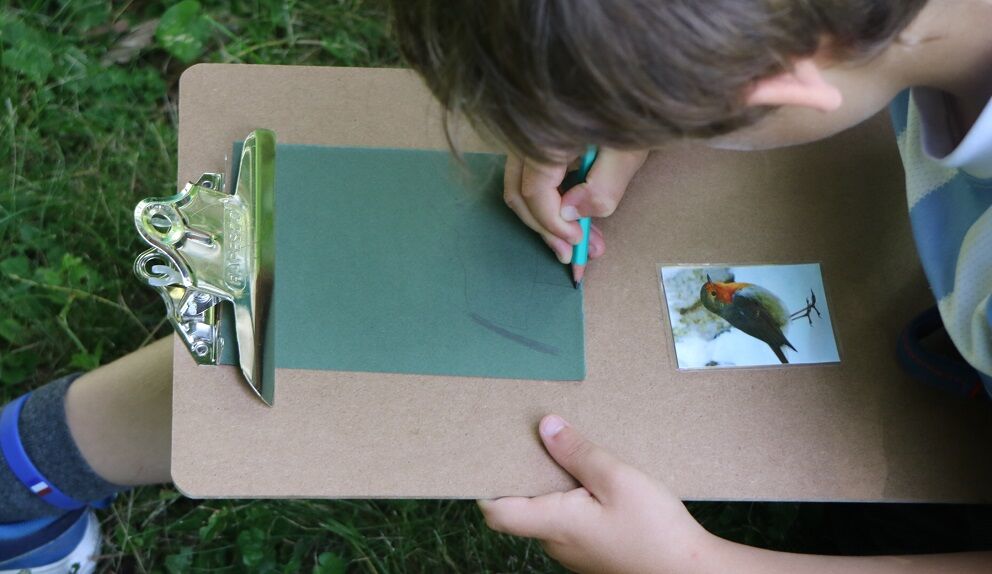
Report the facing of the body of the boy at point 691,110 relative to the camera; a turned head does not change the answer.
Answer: to the viewer's left

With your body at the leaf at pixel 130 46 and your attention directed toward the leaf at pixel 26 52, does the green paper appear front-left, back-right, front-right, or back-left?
back-left
